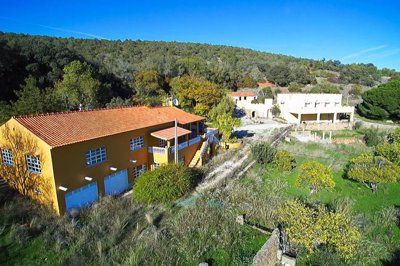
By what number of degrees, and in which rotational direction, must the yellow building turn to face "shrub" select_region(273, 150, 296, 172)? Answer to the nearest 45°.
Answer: approximately 45° to its left

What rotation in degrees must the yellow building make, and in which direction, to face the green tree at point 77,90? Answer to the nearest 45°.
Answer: approximately 135° to its left

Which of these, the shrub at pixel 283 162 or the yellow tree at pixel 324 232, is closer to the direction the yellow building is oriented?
the yellow tree

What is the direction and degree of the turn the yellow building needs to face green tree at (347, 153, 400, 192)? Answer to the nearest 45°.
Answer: approximately 45° to its left

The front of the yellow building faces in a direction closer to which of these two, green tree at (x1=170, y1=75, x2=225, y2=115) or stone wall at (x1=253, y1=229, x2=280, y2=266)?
the stone wall

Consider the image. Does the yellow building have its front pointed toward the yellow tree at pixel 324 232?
yes

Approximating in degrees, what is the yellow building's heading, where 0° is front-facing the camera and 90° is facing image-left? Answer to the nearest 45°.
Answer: approximately 315°

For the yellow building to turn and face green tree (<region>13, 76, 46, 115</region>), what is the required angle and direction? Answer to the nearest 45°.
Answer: approximately 180°

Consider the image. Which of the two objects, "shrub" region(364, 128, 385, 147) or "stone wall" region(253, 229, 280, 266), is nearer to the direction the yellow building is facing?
the stone wall

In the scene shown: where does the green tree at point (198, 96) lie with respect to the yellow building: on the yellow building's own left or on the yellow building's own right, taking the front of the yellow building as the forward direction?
on the yellow building's own left

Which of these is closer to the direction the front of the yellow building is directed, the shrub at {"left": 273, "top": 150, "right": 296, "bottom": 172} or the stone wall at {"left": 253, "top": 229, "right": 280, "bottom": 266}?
the stone wall

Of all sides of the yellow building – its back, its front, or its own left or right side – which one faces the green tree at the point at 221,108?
left

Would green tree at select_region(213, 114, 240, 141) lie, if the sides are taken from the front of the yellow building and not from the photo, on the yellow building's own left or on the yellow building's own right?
on the yellow building's own left
